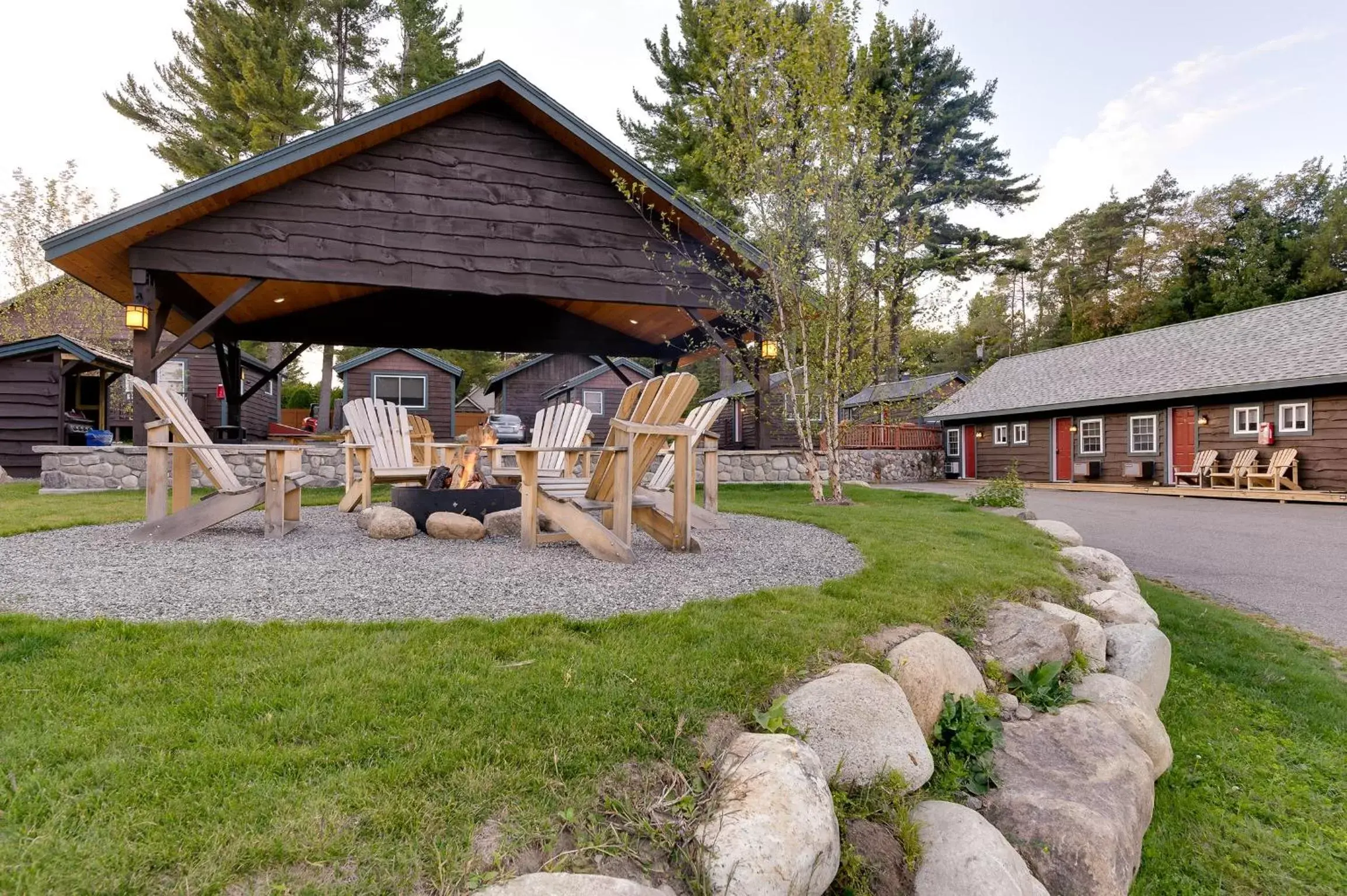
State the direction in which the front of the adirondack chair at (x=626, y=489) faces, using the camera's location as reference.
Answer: facing away from the viewer and to the left of the viewer

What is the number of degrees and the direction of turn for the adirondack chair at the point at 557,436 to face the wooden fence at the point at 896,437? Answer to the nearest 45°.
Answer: approximately 180°

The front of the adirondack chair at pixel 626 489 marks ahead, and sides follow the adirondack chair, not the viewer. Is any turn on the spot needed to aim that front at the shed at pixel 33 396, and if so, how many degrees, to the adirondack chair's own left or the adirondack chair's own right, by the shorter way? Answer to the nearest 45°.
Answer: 0° — it already faces it

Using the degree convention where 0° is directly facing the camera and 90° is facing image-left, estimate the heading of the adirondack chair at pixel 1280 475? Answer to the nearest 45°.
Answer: approximately 45°

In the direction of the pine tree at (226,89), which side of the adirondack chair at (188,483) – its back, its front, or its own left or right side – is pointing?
left

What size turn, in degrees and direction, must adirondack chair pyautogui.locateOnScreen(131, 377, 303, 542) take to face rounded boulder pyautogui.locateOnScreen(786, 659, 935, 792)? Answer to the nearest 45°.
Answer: approximately 90° to its right
